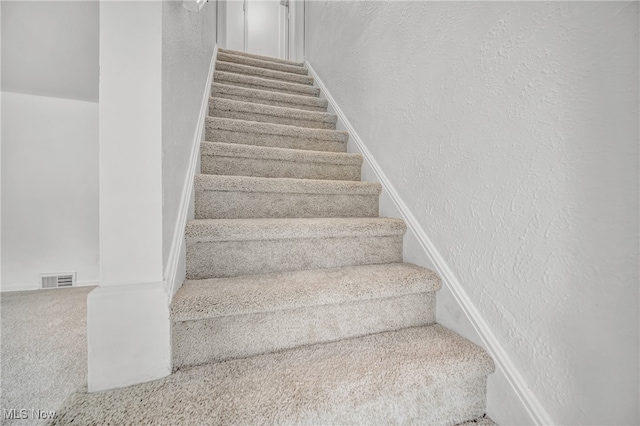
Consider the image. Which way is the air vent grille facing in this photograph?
toward the camera

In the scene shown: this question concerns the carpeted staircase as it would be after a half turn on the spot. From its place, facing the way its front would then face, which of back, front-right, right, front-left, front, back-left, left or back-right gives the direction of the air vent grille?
front-left

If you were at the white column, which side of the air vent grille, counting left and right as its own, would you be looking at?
front

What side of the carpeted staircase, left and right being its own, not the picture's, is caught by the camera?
front
